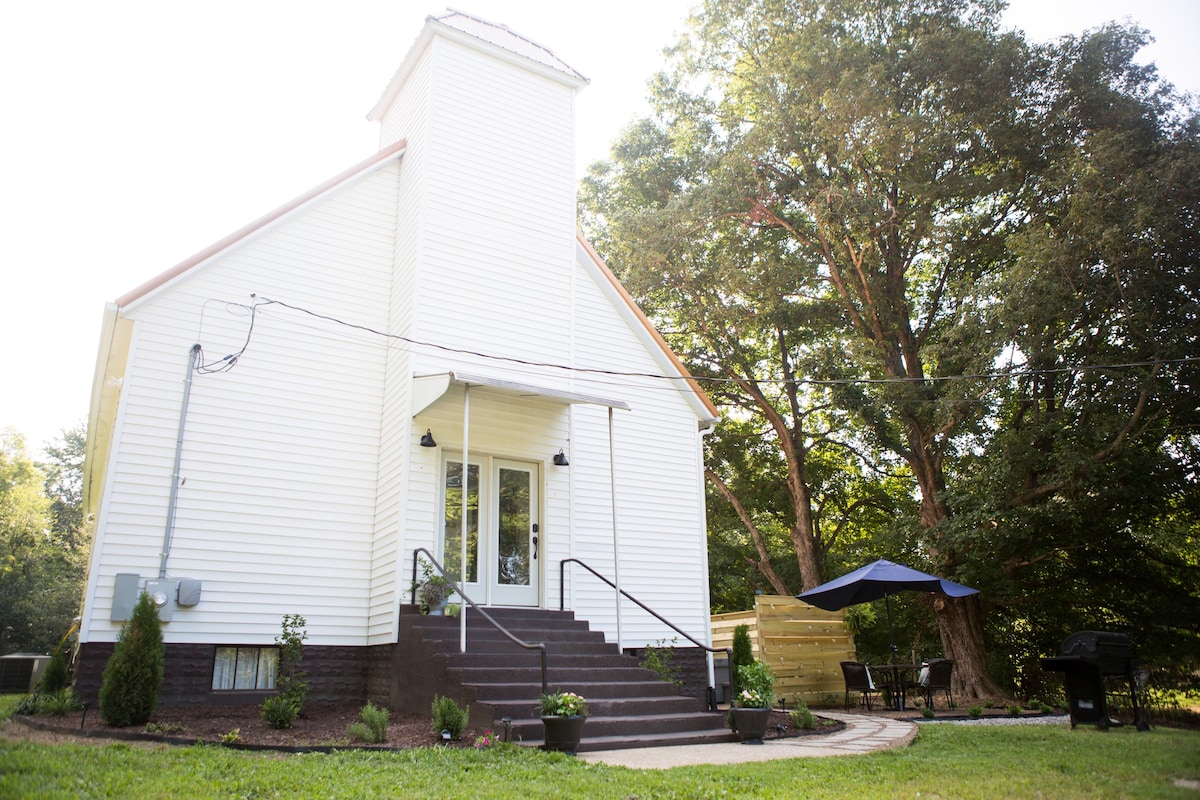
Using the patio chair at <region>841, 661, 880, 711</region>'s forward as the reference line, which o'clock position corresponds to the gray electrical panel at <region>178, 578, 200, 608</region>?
The gray electrical panel is roughly at 6 o'clock from the patio chair.

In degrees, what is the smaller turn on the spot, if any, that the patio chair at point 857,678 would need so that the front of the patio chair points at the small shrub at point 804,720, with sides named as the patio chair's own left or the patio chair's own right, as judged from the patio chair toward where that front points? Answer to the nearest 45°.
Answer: approximately 135° to the patio chair's own right

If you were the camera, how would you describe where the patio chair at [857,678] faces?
facing away from the viewer and to the right of the viewer

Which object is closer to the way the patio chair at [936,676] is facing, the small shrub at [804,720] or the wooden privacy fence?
the wooden privacy fence

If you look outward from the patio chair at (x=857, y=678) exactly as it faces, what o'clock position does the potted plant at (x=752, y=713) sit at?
The potted plant is roughly at 5 o'clock from the patio chair.

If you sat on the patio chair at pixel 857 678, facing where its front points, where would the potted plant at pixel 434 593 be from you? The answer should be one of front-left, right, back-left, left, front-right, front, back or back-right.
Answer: back

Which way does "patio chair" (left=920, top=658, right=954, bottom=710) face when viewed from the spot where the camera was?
facing away from the viewer and to the left of the viewer

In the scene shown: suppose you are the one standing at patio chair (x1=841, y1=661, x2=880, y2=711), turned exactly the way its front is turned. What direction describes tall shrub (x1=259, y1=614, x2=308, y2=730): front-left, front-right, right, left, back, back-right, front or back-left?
back
